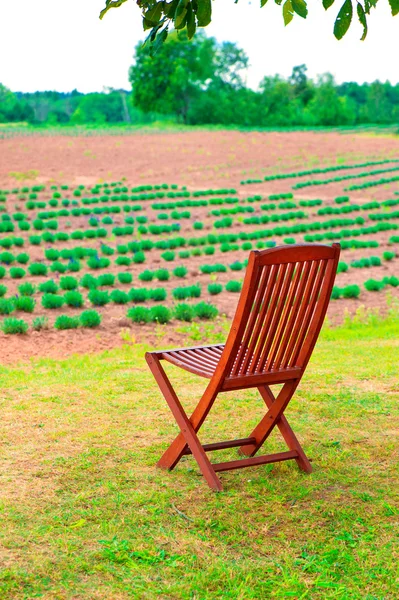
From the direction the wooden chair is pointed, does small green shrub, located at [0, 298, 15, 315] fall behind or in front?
in front

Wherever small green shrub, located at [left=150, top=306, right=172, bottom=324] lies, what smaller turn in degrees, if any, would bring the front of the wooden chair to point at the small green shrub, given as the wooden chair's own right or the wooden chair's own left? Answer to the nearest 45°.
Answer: approximately 45° to the wooden chair's own right

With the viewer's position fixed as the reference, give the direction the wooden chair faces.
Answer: facing away from the viewer and to the left of the viewer

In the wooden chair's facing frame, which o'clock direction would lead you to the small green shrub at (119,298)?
The small green shrub is roughly at 1 o'clock from the wooden chair.

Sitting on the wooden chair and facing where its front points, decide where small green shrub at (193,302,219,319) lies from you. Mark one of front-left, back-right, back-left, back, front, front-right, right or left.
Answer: front-right

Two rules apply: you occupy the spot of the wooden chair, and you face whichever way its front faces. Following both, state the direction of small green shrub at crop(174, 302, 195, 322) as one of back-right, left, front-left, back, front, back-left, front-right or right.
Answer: front-right

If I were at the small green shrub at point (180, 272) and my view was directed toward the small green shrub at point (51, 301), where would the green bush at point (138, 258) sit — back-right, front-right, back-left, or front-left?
back-right
